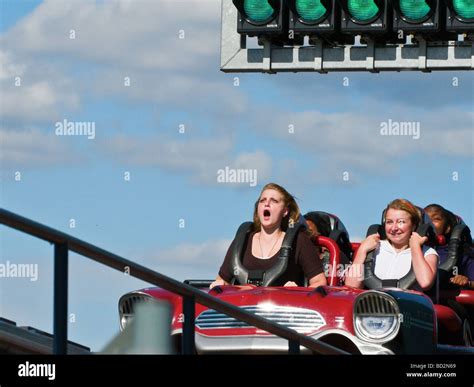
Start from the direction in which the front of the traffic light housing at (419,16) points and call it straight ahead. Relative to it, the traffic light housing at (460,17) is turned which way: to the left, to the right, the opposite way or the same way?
the same way

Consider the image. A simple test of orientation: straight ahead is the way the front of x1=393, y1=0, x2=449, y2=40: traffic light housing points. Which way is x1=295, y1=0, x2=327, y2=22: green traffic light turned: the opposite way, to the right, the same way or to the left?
the same way

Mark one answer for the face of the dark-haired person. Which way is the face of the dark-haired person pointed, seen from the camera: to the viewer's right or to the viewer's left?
to the viewer's left

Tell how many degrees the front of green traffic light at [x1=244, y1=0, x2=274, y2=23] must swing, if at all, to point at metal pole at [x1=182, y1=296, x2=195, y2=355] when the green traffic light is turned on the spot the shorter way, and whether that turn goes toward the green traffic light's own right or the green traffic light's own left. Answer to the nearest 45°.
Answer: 0° — it already faces it

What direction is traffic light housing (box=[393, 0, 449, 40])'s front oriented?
toward the camera

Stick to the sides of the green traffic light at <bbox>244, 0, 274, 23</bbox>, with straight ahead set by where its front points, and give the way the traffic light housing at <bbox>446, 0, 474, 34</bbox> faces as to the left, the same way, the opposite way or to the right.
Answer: the same way

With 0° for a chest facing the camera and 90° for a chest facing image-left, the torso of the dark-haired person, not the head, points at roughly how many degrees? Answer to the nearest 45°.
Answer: approximately 45°

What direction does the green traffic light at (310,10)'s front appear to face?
toward the camera

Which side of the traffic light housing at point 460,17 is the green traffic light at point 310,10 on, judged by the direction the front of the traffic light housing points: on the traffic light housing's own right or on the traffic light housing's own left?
on the traffic light housing's own right

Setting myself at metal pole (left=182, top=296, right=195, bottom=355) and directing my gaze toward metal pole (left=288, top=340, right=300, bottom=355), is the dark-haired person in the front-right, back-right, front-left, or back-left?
front-left

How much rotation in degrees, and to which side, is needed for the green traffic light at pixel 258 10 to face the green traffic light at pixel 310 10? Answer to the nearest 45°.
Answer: approximately 90° to its left

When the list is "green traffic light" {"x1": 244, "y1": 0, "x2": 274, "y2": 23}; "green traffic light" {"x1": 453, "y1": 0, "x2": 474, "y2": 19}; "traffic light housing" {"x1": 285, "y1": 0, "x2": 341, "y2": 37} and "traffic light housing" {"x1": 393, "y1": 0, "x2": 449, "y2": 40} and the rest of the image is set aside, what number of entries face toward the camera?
4

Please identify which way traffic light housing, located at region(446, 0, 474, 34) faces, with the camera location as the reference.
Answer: facing the viewer
